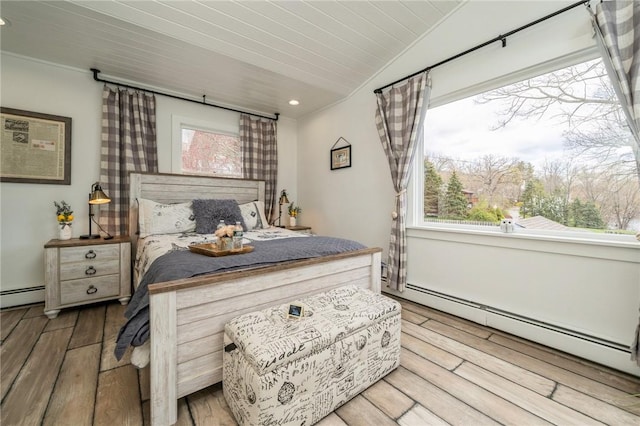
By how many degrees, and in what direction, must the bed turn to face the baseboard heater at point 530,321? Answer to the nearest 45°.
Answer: approximately 45° to its left

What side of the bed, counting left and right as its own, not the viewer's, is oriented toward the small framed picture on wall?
left

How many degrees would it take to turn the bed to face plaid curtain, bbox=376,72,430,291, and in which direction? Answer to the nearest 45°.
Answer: approximately 90° to its left

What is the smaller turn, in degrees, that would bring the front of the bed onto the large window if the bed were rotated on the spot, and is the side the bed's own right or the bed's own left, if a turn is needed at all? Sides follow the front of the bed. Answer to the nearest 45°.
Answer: approximately 45° to the bed's own left

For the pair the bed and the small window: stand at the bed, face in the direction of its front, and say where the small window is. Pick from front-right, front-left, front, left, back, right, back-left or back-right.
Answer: back-left

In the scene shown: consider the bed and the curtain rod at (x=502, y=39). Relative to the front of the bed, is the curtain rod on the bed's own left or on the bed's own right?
on the bed's own left

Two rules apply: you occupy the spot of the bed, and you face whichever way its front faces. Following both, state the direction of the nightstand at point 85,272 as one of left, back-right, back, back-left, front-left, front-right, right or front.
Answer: back

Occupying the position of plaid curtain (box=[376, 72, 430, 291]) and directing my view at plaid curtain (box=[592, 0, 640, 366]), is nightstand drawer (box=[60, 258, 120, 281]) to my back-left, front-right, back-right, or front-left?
back-right

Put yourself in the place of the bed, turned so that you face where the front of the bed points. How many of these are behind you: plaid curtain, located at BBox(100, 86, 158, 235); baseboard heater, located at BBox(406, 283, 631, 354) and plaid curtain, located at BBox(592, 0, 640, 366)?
1

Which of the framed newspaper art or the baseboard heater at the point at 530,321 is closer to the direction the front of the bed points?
the baseboard heater

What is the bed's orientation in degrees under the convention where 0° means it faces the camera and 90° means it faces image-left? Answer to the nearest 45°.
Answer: approximately 315°

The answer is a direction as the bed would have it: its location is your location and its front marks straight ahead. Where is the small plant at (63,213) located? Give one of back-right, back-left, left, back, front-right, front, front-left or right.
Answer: back

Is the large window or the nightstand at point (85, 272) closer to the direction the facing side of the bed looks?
the large window

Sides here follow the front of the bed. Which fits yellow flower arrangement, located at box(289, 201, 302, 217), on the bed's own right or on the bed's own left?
on the bed's own left
